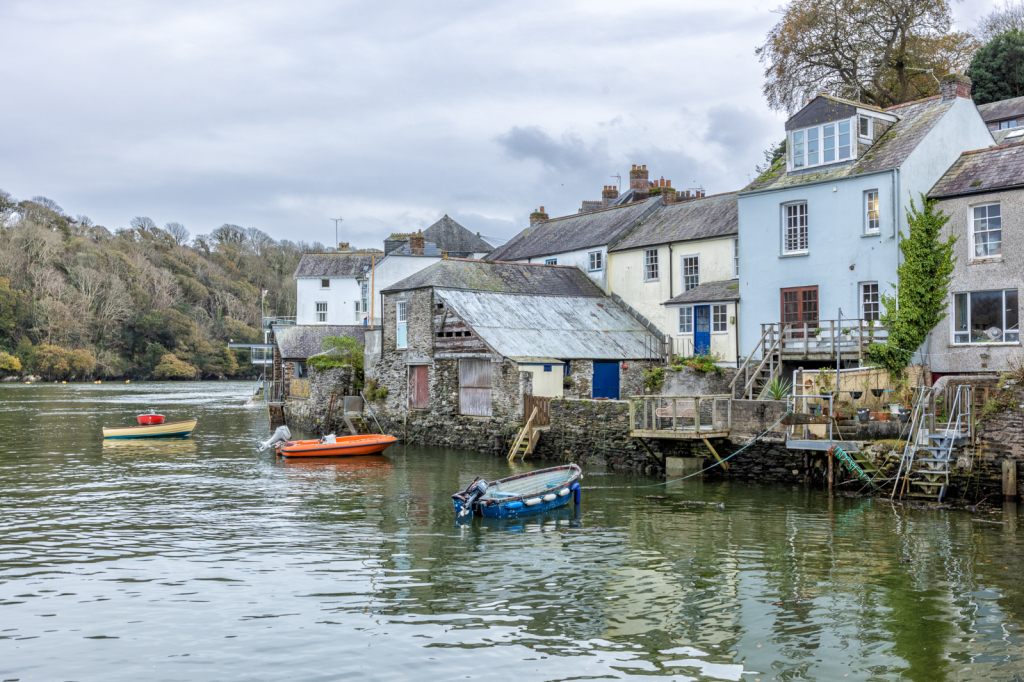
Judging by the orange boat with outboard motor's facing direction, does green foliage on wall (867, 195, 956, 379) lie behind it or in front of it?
in front

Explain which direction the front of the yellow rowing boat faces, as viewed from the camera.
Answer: facing to the right of the viewer

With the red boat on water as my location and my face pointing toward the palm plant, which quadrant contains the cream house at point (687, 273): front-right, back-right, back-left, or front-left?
front-left

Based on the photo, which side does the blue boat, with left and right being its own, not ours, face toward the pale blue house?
front

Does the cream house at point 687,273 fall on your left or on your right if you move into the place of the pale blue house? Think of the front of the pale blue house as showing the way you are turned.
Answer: on your right

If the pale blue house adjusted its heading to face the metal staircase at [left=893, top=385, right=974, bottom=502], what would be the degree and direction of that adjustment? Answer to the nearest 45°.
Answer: approximately 45° to its left

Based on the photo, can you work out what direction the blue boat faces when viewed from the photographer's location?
facing away from the viewer and to the right of the viewer

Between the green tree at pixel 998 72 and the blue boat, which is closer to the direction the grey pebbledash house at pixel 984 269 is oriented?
the blue boat

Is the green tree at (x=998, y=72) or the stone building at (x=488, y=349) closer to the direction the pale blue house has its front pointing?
the stone building

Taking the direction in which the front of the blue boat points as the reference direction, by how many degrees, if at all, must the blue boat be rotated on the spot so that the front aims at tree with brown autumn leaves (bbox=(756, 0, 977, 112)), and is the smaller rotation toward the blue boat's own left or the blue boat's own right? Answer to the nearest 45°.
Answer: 0° — it already faces it

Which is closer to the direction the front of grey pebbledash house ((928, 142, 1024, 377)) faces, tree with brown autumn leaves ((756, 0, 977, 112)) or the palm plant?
the palm plant

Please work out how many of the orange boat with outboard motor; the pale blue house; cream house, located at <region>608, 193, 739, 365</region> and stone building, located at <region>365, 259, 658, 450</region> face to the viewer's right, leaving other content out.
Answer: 1

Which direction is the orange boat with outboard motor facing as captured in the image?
to the viewer's right

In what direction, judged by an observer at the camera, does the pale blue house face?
facing the viewer and to the left of the viewer

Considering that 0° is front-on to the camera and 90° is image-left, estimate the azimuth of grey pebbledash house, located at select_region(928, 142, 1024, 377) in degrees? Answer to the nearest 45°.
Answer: approximately 45°
